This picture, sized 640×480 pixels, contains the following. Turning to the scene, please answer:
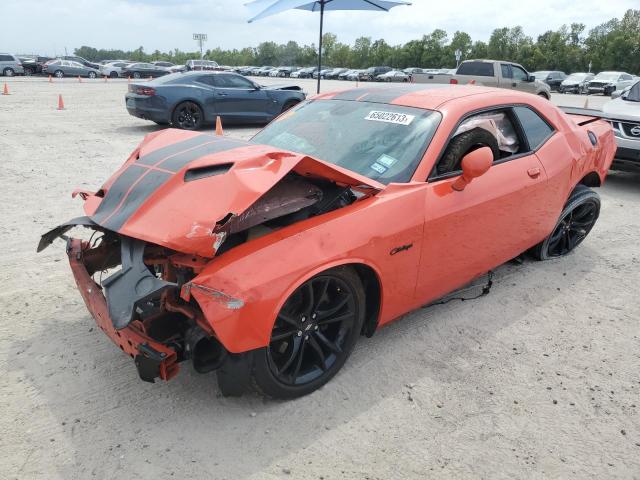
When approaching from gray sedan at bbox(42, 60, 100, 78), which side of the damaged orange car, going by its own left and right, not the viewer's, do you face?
right

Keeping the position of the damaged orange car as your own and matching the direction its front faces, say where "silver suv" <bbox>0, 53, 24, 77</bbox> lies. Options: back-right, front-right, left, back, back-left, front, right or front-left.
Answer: right
